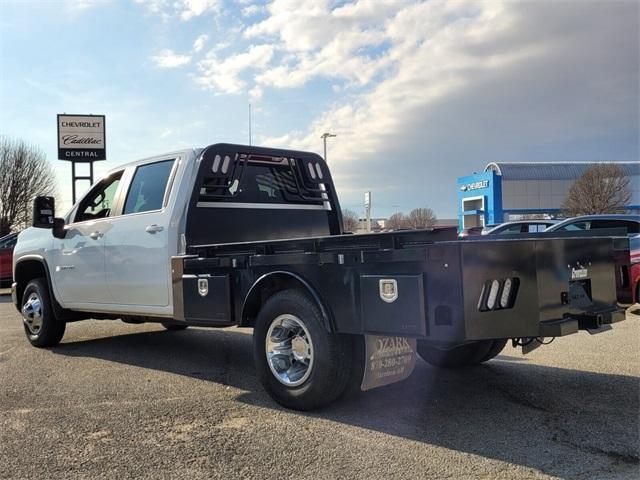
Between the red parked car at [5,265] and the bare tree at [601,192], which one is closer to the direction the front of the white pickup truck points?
the red parked car

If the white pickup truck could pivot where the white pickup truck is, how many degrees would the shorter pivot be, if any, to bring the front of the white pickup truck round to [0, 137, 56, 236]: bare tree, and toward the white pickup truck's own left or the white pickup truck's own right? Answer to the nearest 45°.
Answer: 0° — it already faces it

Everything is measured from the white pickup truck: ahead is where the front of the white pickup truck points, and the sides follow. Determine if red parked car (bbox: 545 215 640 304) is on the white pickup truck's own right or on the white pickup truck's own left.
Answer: on the white pickup truck's own right

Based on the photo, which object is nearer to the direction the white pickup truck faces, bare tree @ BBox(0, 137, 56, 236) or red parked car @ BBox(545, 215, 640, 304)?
the bare tree

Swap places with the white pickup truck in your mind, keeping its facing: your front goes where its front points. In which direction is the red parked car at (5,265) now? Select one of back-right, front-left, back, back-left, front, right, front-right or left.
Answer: front

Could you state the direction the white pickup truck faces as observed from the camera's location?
facing away from the viewer and to the left of the viewer

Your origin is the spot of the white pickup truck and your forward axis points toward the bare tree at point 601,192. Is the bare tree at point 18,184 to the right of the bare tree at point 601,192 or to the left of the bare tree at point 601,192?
left

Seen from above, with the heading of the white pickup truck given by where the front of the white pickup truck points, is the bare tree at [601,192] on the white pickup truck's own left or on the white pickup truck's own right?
on the white pickup truck's own right
